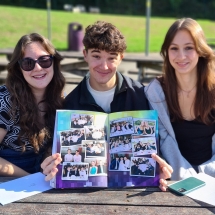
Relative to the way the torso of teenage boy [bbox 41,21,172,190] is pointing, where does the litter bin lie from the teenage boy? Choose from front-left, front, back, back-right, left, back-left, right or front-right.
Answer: back

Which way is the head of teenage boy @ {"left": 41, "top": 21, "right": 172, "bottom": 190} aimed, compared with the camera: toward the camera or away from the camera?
toward the camera

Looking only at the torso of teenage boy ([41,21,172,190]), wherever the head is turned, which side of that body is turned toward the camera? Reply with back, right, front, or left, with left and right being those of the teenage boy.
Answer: front

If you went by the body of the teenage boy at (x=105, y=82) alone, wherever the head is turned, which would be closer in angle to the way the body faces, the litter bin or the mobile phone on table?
the mobile phone on table

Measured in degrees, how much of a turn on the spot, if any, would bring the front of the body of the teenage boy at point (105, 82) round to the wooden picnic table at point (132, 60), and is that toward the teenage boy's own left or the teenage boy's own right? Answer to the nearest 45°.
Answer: approximately 180°

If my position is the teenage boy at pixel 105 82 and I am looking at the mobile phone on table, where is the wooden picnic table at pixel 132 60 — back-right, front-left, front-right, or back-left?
back-left

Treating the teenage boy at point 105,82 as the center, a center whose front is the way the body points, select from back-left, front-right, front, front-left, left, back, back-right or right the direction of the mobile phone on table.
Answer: front-left
